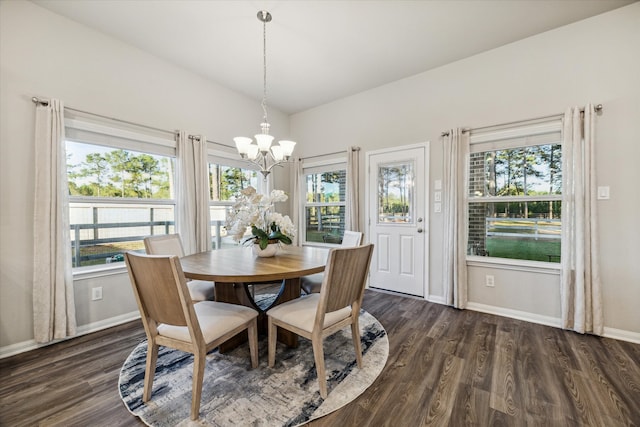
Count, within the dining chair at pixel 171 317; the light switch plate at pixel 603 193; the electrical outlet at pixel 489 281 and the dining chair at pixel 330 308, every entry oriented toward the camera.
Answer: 2

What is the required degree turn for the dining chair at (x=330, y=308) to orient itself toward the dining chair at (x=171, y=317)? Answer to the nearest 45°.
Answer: approximately 45° to its left

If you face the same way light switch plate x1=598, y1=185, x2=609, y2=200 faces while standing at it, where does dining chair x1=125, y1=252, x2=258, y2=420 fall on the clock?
The dining chair is roughly at 1 o'clock from the light switch plate.

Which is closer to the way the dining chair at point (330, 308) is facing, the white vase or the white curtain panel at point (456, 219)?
the white vase

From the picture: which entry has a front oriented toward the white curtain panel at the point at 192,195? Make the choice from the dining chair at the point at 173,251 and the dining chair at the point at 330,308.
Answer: the dining chair at the point at 330,308

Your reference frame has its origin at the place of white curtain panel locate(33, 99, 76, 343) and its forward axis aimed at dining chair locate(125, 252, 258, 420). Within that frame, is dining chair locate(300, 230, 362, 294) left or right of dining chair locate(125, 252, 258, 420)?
left

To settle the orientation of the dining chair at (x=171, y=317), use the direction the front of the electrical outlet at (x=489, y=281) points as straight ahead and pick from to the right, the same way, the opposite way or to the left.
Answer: the opposite way

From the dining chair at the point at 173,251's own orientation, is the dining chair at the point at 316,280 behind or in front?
in front

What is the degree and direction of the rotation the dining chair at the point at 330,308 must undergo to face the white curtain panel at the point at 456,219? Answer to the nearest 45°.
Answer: approximately 90° to its right

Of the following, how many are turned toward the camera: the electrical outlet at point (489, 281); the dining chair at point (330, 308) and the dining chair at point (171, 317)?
1

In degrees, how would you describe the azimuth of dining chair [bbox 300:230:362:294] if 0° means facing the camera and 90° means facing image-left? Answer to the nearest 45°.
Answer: approximately 45°

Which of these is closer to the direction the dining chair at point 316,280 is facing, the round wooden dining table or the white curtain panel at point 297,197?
the round wooden dining table

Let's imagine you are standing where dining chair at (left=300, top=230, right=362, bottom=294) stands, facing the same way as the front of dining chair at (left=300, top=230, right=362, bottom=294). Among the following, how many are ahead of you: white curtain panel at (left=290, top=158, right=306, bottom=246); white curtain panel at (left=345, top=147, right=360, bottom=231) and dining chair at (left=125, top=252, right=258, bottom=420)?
1

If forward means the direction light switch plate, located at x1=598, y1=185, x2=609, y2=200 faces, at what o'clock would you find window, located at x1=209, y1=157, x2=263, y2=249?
The window is roughly at 2 o'clock from the light switch plate.

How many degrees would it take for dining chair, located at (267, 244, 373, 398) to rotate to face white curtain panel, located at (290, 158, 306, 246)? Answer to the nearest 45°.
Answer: approximately 45° to its right

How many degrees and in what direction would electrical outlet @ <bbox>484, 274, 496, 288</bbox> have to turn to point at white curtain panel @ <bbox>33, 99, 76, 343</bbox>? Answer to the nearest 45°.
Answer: approximately 45° to its right
